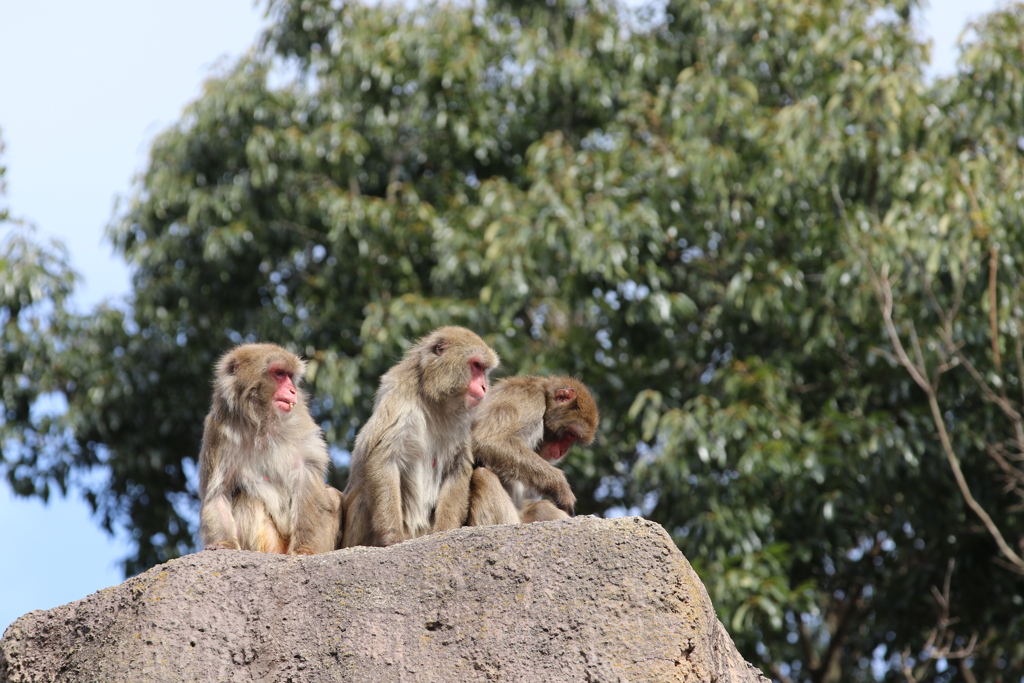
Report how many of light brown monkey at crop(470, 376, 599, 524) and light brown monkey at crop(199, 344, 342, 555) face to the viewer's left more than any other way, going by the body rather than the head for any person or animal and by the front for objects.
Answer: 0

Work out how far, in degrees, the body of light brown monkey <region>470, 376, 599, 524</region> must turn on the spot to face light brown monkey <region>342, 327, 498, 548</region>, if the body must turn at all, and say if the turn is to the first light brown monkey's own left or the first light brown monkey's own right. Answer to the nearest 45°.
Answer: approximately 135° to the first light brown monkey's own right

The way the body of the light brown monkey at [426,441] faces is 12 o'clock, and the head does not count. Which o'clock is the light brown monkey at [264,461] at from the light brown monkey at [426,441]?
the light brown monkey at [264,461] is roughly at 4 o'clock from the light brown monkey at [426,441].

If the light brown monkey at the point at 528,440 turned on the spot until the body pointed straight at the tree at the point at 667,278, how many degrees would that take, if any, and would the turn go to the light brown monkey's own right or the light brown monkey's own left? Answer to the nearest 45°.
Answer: approximately 90° to the light brown monkey's own left

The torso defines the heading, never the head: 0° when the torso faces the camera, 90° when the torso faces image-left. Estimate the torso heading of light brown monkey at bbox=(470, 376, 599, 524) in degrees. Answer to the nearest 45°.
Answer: approximately 270°

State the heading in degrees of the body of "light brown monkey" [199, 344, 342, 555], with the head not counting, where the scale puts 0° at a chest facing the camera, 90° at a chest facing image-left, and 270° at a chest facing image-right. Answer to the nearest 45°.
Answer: approximately 315°

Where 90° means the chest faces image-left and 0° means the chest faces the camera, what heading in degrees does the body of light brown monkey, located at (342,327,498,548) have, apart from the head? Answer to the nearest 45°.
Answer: approximately 315°
